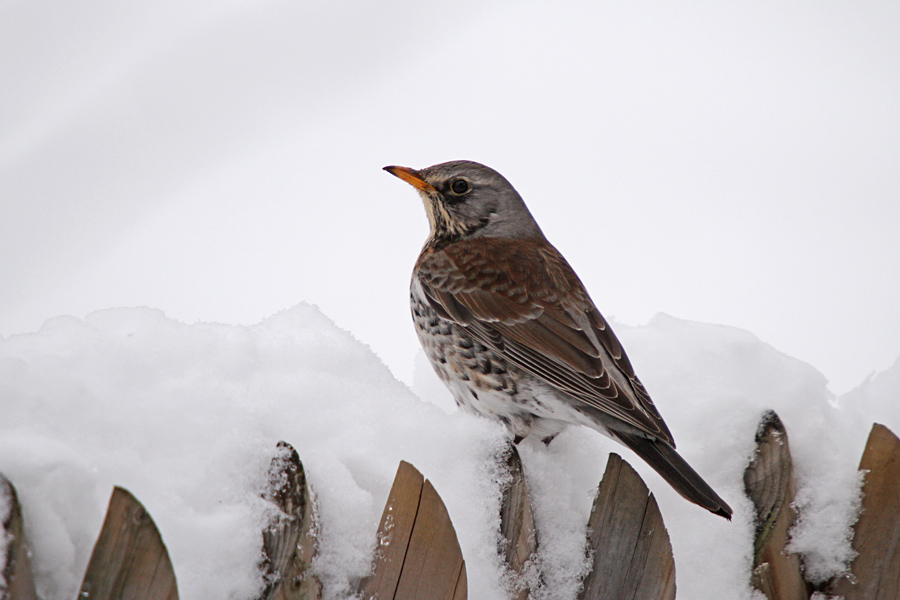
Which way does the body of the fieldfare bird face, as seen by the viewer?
to the viewer's left

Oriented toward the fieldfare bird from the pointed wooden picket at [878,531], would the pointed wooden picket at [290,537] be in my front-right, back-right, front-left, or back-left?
front-left

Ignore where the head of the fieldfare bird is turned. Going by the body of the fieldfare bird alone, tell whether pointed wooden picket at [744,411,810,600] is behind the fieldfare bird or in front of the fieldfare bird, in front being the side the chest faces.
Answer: behind

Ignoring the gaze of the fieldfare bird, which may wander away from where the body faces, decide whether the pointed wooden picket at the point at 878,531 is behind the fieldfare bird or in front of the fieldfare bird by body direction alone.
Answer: behind
